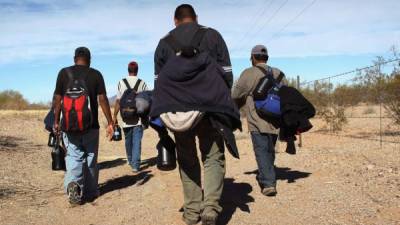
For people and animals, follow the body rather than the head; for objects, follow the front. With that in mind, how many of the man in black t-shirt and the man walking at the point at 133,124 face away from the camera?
2

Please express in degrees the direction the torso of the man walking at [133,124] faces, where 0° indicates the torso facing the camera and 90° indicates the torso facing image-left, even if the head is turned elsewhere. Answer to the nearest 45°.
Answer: approximately 180°

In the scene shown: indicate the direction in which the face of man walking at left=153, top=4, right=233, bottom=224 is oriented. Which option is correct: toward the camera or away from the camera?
away from the camera

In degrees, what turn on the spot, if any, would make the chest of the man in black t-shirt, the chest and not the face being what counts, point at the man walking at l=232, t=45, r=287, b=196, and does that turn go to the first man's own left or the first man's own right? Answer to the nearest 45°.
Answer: approximately 90° to the first man's own right

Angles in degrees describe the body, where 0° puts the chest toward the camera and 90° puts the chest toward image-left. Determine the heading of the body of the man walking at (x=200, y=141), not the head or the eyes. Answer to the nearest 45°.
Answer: approximately 180°

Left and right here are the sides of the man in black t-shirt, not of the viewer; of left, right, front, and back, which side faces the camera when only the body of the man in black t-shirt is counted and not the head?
back

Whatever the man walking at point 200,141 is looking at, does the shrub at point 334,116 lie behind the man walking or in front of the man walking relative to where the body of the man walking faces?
in front
